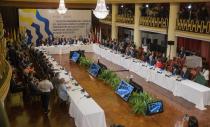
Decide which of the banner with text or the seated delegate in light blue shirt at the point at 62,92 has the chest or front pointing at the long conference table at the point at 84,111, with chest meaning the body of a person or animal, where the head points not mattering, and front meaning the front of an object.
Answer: the banner with text

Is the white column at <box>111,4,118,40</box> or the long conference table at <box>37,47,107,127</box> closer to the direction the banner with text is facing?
the long conference table

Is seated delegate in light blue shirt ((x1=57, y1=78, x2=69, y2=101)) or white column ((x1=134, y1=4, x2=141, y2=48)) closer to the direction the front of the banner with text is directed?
the seated delegate in light blue shirt

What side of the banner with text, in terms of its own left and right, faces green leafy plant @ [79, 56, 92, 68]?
front

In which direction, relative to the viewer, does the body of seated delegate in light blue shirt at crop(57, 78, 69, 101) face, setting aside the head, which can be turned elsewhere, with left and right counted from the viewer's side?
facing away from the viewer and to the right of the viewer

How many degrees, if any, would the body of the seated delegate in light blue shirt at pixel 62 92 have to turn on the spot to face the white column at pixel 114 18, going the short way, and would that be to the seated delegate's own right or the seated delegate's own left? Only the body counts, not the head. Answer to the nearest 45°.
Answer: approximately 45° to the seated delegate's own left

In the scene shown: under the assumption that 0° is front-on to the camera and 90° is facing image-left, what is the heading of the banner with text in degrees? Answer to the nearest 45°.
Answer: approximately 0°

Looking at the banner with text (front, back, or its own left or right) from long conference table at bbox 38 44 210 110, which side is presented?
front

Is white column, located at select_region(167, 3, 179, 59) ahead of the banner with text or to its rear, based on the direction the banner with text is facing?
ahead

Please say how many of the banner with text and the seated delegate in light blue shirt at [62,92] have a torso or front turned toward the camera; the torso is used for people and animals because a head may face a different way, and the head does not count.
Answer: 1

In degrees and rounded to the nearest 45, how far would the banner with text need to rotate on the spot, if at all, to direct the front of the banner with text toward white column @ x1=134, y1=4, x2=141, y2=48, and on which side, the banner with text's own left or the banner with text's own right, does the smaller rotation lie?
approximately 45° to the banner with text's own left
